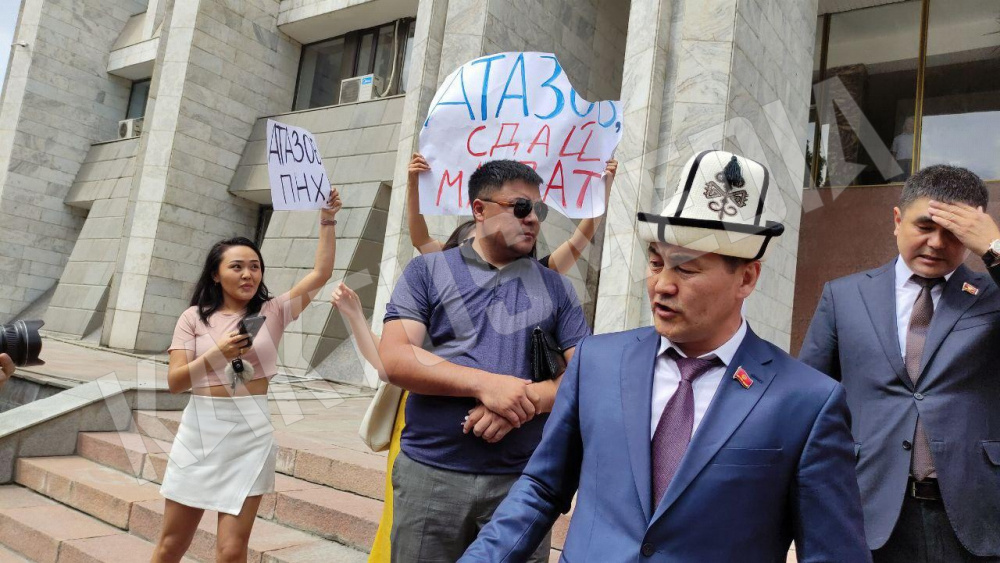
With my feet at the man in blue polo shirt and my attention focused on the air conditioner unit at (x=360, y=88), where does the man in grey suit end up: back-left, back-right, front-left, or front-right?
back-right

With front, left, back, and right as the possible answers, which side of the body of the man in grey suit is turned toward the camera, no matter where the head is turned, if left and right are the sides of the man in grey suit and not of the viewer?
front

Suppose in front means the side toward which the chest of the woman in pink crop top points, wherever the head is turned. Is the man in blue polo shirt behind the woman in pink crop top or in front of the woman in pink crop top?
in front

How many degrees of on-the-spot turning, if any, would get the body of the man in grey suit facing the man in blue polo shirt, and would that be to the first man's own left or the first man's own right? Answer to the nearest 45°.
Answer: approximately 45° to the first man's own right

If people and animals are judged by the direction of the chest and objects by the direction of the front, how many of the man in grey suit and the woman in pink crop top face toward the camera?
2

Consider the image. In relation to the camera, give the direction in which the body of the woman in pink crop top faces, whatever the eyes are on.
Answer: toward the camera

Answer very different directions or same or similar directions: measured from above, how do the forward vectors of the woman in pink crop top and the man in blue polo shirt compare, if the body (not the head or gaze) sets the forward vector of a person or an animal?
same or similar directions

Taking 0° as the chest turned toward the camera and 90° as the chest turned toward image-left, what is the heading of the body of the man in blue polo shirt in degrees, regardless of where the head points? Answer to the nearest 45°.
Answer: approximately 315°

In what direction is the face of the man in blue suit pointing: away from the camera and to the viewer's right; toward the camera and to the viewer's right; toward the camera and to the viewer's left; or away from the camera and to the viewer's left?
toward the camera and to the viewer's left

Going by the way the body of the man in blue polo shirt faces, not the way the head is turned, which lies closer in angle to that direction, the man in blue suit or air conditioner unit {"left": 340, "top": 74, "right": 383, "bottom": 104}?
the man in blue suit

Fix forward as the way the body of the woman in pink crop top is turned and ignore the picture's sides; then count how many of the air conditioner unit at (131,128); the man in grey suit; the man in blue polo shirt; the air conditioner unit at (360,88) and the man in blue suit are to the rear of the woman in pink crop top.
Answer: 2

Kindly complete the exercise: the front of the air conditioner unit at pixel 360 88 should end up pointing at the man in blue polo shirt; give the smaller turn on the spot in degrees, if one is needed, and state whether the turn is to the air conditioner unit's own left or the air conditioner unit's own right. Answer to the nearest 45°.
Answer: approximately 45° to the air conditioner unit's own left

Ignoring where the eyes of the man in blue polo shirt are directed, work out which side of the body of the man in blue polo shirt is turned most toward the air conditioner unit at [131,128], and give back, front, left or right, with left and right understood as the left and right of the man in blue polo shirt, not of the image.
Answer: back

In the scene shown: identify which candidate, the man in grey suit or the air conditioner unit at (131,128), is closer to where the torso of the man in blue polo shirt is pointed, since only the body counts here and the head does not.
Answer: the man in grey suit
